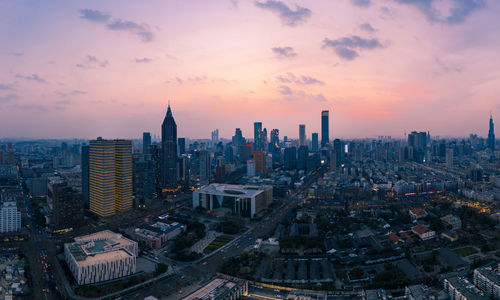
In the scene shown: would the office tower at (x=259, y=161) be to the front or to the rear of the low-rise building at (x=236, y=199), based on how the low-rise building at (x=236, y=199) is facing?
to the rear

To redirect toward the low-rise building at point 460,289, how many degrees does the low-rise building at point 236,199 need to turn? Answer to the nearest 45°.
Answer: approximately 90° to its left

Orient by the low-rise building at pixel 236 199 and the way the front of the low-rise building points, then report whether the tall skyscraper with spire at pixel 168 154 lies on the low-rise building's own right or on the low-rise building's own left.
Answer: on the low-rise building's own right

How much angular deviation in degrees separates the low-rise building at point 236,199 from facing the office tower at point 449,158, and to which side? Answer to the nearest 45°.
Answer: approximately 180°

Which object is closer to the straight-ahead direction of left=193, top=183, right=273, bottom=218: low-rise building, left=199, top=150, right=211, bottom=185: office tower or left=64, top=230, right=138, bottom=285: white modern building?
the white modern building

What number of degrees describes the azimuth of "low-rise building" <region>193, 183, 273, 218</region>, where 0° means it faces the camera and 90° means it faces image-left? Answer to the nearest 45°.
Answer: approximately 45°

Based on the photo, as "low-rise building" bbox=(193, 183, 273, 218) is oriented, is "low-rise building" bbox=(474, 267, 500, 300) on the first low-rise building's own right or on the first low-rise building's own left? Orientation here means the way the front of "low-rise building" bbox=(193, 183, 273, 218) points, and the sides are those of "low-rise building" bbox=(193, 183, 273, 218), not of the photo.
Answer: on the first low-rise building's own left

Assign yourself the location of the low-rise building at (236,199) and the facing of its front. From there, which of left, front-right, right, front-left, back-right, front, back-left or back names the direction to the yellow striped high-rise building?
front-right

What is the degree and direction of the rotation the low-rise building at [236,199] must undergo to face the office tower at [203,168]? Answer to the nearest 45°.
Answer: approximately 135° to its right

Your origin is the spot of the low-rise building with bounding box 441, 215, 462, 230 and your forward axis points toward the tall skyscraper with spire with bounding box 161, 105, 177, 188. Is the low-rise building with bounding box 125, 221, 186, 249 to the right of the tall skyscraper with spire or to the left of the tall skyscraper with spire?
left

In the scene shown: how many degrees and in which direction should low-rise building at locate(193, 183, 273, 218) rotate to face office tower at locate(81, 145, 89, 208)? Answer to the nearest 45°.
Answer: approximately 45° to its right
